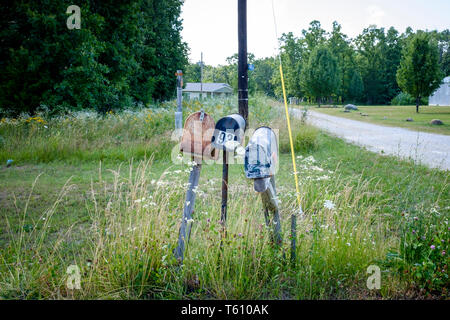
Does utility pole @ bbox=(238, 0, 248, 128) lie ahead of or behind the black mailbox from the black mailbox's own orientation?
behind

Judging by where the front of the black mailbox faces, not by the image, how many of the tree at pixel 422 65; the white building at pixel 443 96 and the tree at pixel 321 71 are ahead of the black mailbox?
0

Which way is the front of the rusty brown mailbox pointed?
toward the camera

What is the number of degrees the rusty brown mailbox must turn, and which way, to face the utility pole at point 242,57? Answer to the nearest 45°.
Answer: approximately 135° to its left

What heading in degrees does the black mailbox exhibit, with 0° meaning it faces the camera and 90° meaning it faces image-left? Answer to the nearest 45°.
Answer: approximately 45°

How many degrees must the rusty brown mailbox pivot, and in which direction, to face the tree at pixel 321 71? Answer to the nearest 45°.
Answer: approximately 180°

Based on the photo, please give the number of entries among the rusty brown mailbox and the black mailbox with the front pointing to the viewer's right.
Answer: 0

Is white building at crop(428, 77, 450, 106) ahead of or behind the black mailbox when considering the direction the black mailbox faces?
behind
